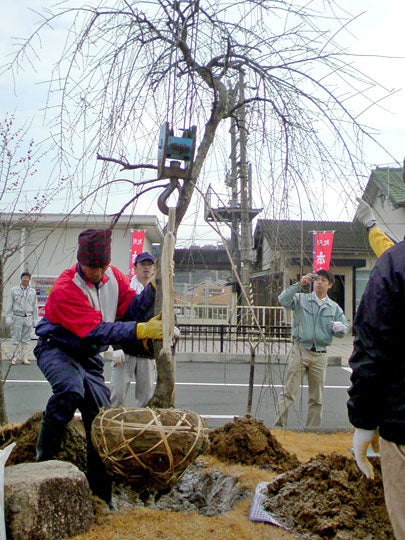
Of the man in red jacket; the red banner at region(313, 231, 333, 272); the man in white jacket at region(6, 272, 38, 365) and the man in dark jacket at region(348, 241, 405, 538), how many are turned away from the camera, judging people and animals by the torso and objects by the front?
1

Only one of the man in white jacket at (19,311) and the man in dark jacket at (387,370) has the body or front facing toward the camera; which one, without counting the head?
the man in white jacket

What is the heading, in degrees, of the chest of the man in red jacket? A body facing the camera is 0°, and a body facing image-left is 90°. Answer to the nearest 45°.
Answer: approximately 315°

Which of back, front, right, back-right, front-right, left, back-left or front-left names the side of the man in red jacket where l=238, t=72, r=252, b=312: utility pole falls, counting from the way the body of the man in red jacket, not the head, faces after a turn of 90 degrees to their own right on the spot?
back-right

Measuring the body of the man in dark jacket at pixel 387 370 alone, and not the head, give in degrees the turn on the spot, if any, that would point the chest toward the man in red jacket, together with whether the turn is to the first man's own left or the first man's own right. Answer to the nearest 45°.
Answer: approximately 45° to the first man's own left

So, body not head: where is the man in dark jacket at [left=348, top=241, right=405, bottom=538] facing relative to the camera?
away from the camera

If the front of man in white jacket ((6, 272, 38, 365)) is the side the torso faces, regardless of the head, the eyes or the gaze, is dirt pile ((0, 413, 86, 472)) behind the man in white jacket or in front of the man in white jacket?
in front

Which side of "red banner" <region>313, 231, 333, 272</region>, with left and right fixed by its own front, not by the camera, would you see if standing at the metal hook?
front

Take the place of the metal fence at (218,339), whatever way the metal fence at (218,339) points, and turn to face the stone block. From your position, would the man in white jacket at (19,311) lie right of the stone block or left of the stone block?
right

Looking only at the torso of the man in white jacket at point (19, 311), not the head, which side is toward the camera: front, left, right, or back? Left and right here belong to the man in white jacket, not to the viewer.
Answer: front

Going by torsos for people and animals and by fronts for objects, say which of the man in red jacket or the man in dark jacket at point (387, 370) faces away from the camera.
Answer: the man in dark jacket
